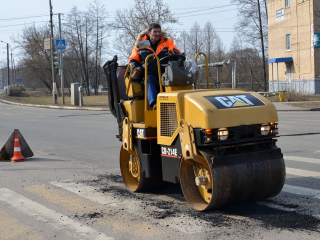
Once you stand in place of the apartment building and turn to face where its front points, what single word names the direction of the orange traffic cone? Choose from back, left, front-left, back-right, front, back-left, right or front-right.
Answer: front-left

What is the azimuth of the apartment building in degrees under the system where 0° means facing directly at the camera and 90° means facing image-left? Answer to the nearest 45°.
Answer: approximately 45°

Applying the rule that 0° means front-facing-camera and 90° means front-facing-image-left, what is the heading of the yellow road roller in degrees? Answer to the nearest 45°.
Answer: approximately 315°

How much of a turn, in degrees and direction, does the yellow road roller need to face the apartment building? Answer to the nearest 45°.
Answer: approximately 135° to its left

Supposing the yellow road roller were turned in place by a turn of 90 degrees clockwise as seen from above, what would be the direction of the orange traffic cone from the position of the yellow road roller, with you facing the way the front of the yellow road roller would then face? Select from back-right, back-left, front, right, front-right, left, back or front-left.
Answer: right

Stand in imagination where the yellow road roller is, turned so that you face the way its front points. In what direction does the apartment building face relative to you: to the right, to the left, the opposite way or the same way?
to the right
